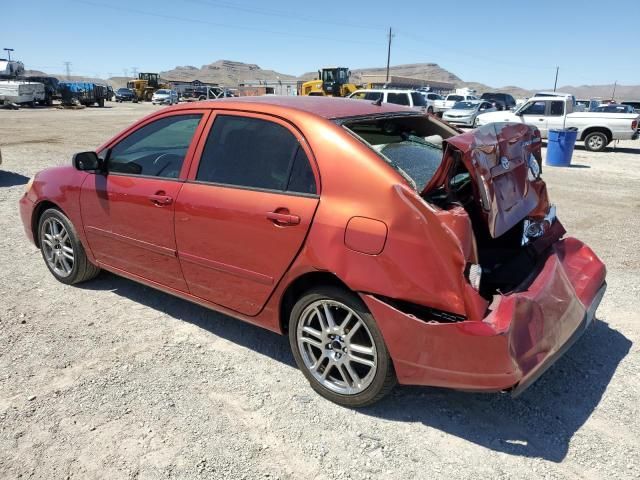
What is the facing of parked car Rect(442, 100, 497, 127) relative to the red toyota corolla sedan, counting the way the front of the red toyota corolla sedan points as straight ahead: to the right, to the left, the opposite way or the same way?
to the left

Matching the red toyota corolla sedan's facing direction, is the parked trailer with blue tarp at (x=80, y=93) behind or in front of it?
in front

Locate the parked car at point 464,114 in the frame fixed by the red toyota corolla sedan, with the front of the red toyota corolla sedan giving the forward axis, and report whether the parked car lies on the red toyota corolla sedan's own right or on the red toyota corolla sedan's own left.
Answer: on the red toyota corolla sedan's own right

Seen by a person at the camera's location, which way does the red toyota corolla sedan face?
facing away from the viewer and to the left of the viewer

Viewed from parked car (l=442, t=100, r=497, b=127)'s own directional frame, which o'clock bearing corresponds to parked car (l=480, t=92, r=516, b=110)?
parked car (l=480, t=92, r=516, b=110) is roughly at 5 o'clock from parked car (l=442, t=100, r=497, b=127).

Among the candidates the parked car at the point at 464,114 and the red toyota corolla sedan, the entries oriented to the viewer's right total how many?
0

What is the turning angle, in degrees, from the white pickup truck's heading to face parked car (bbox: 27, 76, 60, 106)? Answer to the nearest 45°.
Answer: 0° — it already faces it

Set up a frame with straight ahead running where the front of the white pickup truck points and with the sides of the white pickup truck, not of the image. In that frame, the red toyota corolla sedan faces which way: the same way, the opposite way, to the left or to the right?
the same way

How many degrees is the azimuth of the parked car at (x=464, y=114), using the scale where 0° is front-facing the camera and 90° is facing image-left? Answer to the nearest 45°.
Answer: approximately 45°

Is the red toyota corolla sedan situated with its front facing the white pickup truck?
no

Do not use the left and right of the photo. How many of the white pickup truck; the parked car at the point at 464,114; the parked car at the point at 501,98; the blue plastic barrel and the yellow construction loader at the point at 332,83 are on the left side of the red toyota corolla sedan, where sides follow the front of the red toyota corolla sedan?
0

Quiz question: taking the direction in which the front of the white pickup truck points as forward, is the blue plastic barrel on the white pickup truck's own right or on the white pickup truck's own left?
on the white pickup truck's own left

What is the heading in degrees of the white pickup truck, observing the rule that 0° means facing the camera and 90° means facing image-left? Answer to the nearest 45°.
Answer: approximately 90°

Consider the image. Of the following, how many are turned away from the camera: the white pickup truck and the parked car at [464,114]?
0

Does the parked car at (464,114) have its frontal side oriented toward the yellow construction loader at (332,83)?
no

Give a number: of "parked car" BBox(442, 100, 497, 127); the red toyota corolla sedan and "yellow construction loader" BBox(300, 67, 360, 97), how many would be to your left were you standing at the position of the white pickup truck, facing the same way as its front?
1

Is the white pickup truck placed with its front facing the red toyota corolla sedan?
no

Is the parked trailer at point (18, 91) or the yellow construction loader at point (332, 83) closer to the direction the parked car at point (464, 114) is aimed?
the parked trailer

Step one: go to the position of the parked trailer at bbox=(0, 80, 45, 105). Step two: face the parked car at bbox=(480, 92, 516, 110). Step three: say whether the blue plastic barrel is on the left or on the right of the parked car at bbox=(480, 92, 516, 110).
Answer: right

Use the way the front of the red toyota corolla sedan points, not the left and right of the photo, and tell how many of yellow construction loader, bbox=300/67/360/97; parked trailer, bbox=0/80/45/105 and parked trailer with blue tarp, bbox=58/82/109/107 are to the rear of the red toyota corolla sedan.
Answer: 0
